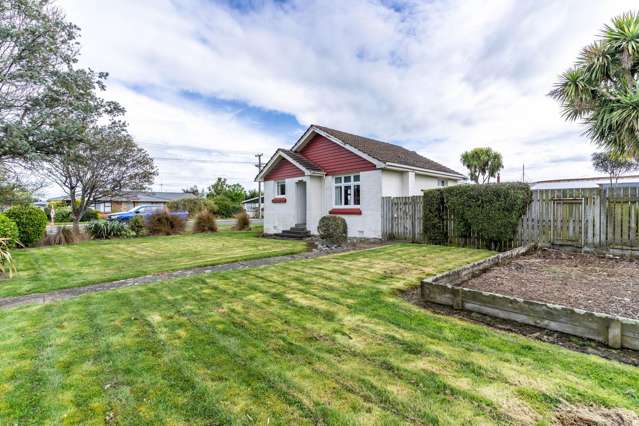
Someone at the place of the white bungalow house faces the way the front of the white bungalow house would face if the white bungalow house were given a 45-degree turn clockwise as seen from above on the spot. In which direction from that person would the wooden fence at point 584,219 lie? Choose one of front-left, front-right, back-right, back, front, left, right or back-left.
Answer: back-left

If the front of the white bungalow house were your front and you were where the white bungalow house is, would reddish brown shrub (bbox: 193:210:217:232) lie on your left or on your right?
on your right

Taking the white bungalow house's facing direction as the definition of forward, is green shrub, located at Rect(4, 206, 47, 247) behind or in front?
in front

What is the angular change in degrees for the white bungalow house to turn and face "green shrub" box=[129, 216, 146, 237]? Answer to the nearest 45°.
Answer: approximately 45° to its right

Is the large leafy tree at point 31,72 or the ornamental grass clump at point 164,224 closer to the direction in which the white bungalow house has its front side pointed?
the large leafy tree

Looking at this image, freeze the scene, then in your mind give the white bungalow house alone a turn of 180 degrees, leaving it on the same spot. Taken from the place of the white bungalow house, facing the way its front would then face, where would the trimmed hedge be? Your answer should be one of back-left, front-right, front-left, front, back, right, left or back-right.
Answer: right

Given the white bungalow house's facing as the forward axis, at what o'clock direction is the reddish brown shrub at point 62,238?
The reddish brown shrub is roughly at 1 o'clock from the white bungalow house.

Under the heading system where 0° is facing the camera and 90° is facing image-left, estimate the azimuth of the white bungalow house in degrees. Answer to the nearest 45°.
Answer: approximately 45°

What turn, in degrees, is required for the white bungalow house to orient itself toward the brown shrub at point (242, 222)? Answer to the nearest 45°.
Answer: approximately 90° to its right

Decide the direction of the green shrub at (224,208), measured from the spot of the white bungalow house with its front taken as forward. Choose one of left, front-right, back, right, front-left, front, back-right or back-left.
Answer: right

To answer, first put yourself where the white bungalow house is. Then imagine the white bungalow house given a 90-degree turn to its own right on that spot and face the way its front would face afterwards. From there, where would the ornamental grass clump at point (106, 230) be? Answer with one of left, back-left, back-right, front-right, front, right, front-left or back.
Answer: front-left

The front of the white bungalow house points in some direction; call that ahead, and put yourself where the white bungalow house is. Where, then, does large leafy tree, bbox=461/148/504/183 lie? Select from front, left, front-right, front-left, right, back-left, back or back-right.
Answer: back
